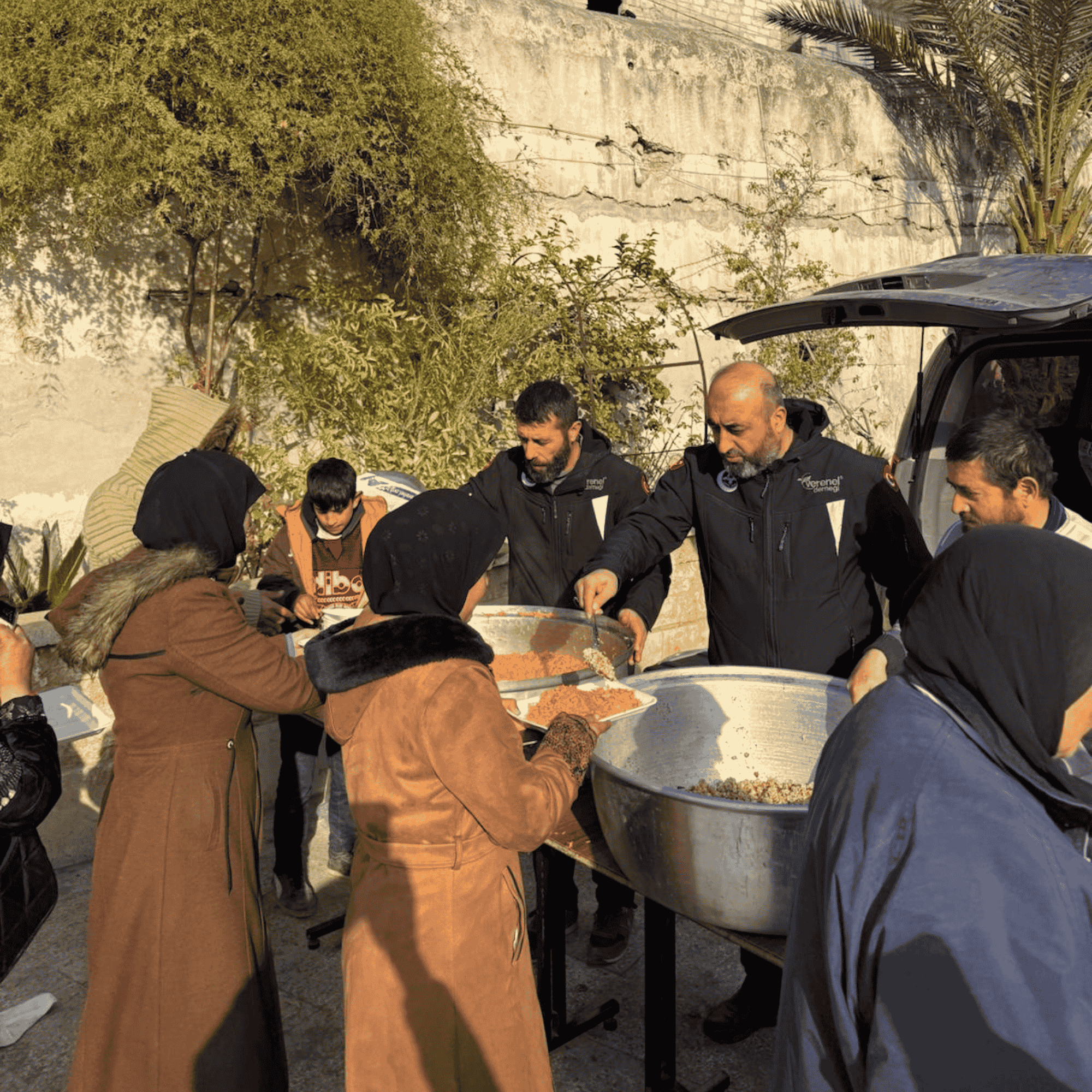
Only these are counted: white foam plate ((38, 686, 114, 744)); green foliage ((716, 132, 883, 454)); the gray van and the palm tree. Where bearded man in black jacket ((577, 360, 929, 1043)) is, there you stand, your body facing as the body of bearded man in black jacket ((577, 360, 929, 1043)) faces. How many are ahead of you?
1

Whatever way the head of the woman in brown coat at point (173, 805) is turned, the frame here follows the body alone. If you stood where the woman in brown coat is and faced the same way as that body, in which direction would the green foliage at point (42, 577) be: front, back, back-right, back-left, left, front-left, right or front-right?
front-left

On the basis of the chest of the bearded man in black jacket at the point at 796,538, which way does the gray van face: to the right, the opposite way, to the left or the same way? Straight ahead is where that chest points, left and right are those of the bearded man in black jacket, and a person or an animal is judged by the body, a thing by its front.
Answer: the opposite way

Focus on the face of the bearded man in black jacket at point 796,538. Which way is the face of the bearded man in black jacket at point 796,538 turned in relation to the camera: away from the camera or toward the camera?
toward the camera

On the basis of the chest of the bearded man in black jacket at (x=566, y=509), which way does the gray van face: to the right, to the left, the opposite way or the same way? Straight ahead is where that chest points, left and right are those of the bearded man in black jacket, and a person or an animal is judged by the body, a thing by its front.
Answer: the opposite way

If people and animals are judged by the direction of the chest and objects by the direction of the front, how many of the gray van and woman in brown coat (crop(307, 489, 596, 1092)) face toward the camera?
0

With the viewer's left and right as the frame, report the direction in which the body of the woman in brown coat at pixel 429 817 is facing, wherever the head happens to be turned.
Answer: facing away from the viewer and to the right of the viewer

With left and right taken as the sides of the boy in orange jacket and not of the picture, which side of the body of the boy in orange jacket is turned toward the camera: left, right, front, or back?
front

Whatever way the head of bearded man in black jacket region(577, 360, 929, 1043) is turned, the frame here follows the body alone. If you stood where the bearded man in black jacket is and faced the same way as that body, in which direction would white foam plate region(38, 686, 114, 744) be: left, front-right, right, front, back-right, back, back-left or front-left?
front

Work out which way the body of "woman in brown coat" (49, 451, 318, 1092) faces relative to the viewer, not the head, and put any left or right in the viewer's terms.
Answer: facing away from the viewer and to the right of the viewer

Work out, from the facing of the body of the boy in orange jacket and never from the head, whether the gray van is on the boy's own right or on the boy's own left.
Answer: on the boy's own left

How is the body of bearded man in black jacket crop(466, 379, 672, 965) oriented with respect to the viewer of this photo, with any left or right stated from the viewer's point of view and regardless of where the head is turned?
facing the viewer and to the left of the viewer

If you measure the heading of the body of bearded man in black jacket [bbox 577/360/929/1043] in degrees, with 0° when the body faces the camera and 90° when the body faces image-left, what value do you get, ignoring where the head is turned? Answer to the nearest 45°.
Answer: approximately 45°
